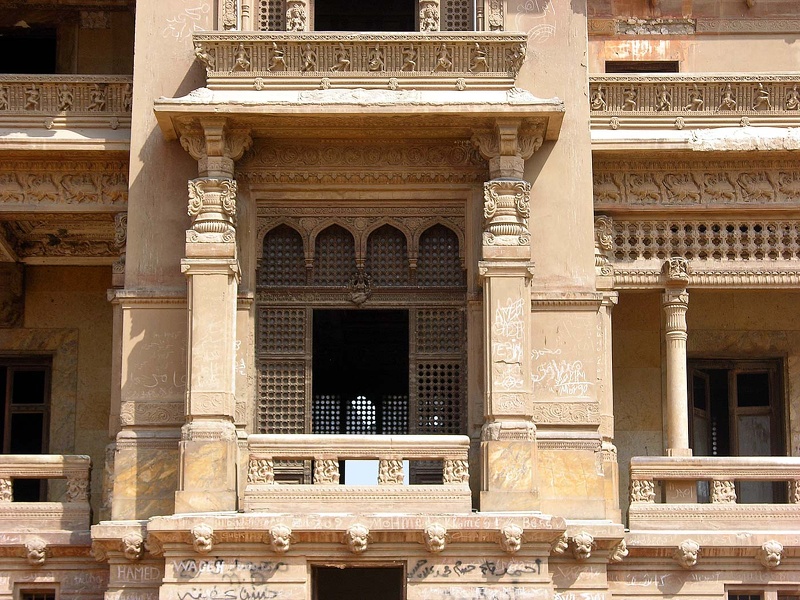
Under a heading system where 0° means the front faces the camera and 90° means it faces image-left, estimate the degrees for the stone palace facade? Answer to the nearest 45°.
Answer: approximately 0°
